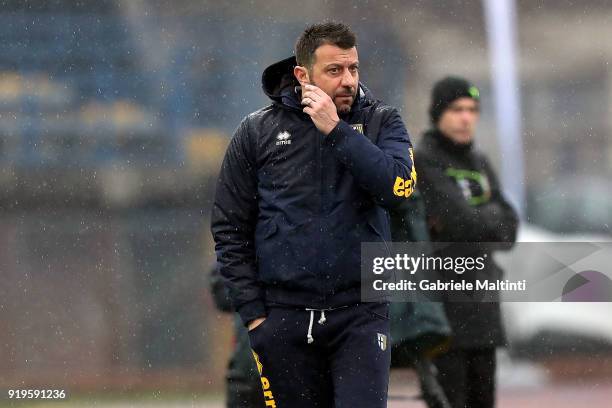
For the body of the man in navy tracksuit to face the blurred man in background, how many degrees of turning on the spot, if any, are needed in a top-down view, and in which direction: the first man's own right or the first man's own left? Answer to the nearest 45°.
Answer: approximately 135° to the first man's own left

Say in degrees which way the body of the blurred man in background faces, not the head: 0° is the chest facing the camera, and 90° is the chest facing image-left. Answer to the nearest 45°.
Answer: approximately 315°

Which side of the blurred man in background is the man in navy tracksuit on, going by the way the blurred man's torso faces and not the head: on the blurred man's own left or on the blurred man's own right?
on the blurred man's own right

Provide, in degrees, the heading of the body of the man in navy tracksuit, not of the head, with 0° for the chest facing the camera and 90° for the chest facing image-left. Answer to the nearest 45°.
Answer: approximately 0°

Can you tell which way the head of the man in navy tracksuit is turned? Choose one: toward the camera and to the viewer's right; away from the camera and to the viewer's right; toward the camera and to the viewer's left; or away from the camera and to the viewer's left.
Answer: toward the camera and to the viewer's right
